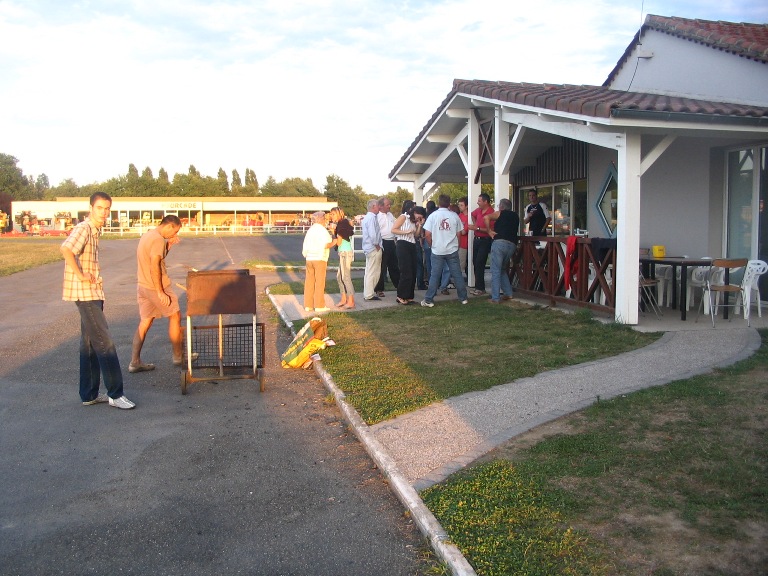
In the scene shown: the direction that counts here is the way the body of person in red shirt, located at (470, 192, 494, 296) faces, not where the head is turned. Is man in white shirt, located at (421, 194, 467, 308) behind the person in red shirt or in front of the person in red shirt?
in front

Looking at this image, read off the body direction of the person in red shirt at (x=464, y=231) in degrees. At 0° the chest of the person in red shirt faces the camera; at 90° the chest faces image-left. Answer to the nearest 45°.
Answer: approximately 45°

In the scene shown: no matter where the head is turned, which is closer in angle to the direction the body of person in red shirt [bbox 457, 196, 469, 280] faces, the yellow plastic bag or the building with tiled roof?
the yellow plastic bag

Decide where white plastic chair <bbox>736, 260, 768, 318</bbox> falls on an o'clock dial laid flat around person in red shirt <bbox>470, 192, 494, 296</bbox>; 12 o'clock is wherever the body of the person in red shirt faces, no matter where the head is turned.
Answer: The white plastic chair is roughly at 9 o'clock from the person in red shirt.

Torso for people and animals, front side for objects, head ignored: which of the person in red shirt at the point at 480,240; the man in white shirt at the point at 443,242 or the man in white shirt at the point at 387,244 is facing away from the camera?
the man in white shirt at the point at 443,242

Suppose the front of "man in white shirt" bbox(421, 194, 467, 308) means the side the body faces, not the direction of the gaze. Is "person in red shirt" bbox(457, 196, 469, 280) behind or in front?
in front

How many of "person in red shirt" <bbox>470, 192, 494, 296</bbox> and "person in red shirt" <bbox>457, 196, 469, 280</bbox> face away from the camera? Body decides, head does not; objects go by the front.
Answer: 0

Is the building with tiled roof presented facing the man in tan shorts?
yes

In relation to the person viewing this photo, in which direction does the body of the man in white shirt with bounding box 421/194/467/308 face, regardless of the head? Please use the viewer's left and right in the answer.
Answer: facing away from the viewer

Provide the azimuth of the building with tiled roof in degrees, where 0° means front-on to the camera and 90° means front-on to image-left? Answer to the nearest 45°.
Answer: approximately 45°

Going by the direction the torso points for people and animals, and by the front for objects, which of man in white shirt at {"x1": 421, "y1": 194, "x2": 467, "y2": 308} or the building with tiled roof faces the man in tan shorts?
the building with tiled roof

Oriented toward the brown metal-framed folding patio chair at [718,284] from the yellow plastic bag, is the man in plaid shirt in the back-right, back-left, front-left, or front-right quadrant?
back-right

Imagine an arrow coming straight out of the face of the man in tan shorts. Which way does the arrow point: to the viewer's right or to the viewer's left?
to the viewer's right
